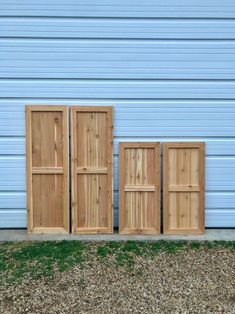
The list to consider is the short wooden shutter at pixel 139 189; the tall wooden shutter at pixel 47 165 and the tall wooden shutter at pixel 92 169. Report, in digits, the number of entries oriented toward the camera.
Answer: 3

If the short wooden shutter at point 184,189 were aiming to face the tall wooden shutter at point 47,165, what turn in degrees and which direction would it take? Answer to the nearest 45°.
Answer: approximately 90° to its right

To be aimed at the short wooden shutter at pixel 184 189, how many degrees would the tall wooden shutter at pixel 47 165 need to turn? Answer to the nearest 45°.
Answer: approximately 90° to its left

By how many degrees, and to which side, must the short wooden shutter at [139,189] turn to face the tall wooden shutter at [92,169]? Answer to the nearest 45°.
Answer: approximately 90° to its right

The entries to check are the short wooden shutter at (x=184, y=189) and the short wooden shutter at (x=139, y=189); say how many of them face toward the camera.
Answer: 2

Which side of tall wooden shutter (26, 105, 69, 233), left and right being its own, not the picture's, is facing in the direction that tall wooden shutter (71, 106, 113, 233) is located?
left

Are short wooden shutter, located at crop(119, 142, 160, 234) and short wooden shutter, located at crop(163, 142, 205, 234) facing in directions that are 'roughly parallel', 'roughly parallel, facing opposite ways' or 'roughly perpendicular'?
roughly parallel

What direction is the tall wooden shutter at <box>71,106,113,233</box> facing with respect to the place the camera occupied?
facing the viewer

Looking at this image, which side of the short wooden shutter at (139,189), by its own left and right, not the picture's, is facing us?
front

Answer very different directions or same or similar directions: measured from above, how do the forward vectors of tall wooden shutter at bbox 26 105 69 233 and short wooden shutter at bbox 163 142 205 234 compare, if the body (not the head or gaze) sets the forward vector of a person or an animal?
same or similar directions

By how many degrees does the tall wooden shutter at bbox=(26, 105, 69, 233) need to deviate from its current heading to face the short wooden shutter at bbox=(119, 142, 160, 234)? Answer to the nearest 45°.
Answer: approximately 90° to its left

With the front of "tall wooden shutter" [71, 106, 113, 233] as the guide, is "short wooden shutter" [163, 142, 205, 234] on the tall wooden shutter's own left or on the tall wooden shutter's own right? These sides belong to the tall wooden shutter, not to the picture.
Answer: on the tall wooden shutter's own left

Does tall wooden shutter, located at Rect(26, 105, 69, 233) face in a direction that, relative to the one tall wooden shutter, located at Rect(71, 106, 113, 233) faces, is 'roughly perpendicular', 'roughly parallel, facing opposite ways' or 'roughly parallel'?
roughly parallel

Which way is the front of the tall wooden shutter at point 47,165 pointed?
toward the camera

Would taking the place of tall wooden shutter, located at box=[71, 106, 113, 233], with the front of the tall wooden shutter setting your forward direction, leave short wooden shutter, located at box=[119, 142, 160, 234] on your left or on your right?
on your left

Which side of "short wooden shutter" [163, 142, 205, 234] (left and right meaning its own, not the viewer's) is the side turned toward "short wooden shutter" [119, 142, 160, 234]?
right

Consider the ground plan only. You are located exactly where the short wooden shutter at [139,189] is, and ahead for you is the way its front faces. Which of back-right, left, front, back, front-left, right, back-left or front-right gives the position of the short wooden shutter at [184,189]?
left
